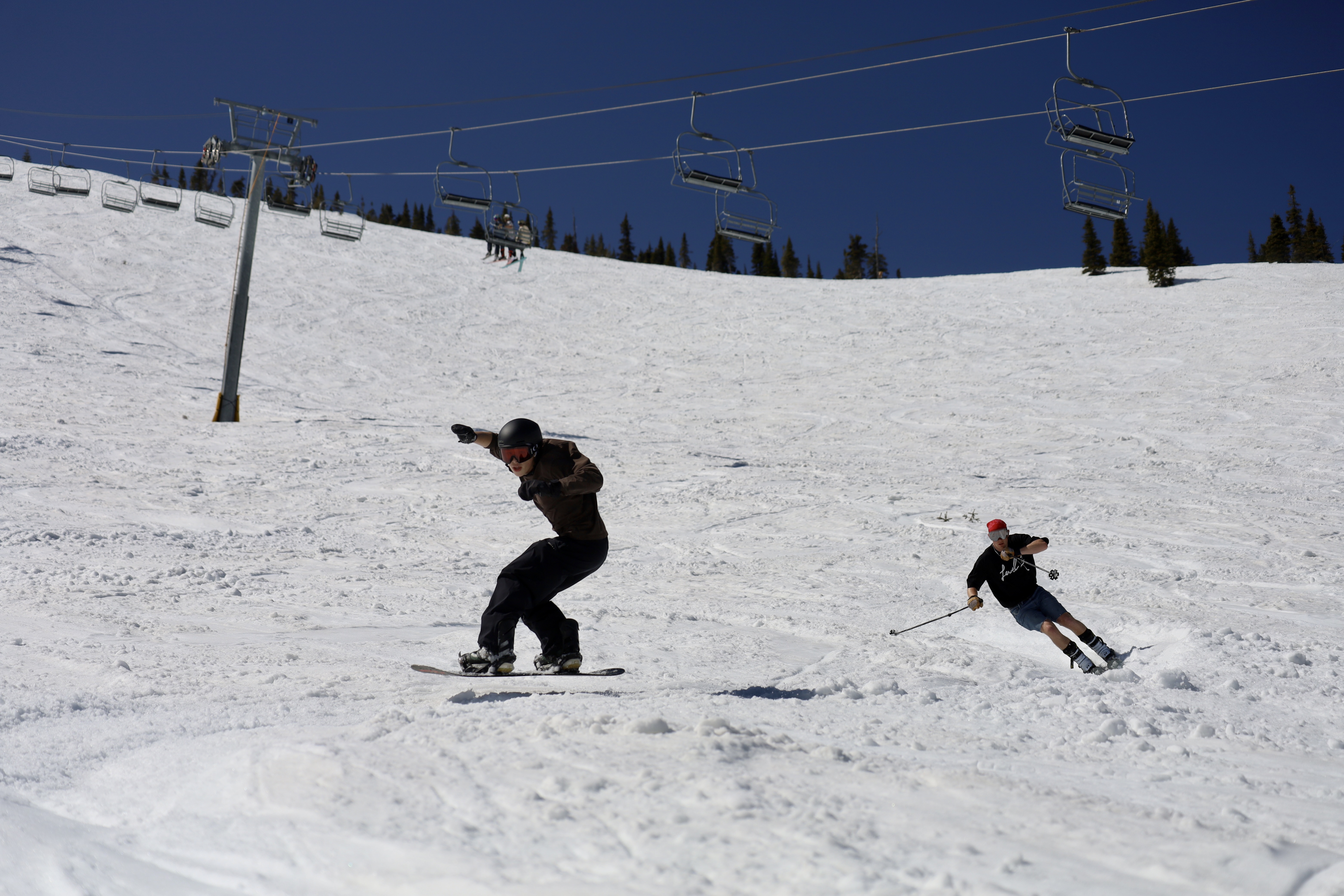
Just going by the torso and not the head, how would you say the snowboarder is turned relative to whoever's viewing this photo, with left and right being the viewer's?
facing the viewer and to the left of the viewer

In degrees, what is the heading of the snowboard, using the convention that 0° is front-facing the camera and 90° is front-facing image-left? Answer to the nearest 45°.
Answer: approximately 90°

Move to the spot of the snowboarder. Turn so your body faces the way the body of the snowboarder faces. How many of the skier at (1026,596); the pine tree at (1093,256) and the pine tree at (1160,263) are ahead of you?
0

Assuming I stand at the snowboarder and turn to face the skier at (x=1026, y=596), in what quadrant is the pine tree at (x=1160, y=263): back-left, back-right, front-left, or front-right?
front-left

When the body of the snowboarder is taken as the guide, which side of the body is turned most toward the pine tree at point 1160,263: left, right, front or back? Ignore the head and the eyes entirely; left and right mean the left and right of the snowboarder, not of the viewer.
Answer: back
